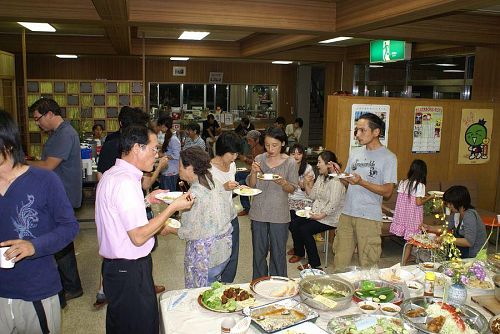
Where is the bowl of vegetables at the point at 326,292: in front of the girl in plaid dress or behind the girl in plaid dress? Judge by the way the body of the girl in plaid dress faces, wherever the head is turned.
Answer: behind

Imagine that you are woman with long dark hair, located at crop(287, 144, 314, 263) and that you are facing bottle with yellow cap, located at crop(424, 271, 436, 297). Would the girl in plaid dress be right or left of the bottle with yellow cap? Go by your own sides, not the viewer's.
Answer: left

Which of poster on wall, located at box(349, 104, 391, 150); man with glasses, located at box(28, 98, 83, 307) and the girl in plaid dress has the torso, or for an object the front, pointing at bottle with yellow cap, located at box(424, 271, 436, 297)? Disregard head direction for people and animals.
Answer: the poster on wall

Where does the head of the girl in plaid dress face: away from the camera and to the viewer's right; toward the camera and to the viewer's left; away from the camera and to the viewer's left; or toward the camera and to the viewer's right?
away from the camera and to the viewer's right

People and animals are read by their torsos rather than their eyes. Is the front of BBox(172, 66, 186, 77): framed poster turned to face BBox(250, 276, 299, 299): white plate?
yes

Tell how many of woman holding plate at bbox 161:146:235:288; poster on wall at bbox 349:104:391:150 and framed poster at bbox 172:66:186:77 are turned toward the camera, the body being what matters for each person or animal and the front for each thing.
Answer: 2

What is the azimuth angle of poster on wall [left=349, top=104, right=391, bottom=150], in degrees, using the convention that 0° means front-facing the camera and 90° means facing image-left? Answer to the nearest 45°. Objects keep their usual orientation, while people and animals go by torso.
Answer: approximately 0°
